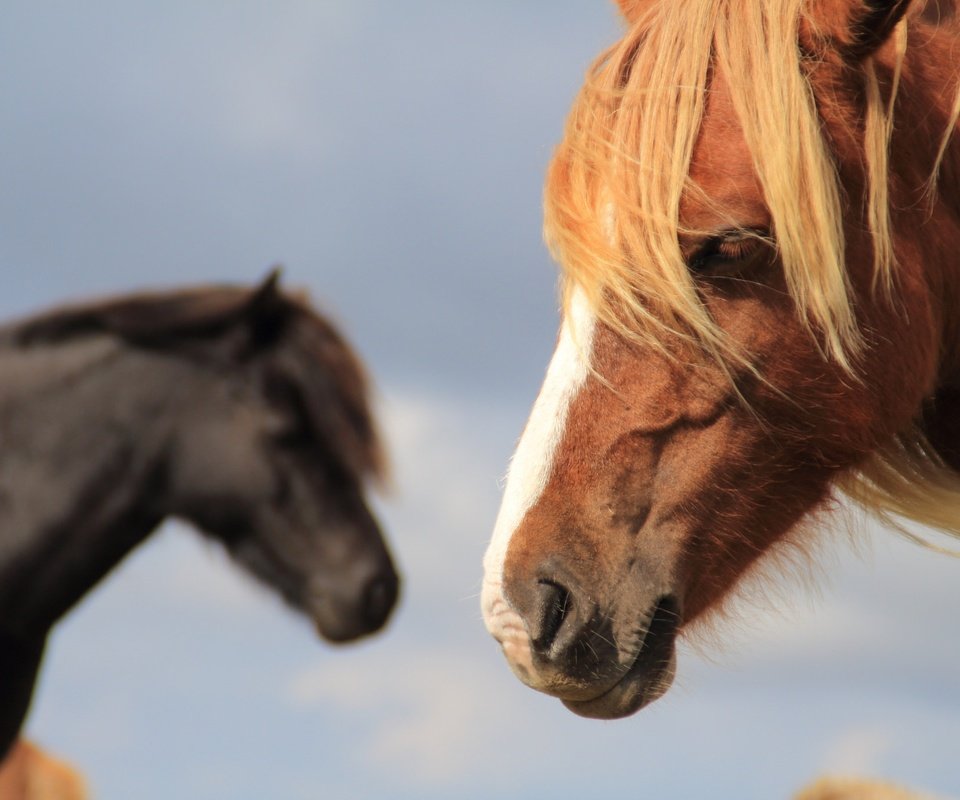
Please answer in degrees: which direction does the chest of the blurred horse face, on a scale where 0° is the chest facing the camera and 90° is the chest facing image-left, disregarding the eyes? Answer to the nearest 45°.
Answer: approximately 270°
